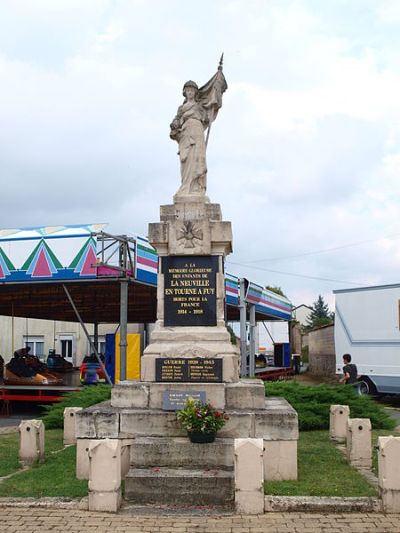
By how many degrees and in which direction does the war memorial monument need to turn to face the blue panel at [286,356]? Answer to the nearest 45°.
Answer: approximately 180°

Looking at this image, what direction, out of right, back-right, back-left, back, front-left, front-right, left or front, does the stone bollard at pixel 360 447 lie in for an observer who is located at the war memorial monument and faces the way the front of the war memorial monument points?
left

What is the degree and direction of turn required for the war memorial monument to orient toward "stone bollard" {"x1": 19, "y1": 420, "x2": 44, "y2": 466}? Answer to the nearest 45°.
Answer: approximately 90° to its right

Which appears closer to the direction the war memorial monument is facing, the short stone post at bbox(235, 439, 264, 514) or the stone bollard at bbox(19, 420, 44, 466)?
the short stone post

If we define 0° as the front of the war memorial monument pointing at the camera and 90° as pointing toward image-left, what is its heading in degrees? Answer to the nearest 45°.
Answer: approximately 0°

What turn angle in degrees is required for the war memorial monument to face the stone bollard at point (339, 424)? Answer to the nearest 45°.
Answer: approximately 135° to its left

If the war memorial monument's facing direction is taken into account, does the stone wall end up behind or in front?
behind

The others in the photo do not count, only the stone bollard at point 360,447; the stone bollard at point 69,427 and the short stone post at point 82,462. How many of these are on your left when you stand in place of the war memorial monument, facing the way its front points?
1

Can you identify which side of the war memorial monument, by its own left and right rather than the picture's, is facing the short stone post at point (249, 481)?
front

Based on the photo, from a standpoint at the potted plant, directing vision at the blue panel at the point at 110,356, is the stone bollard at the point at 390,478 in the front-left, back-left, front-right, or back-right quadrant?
back-right

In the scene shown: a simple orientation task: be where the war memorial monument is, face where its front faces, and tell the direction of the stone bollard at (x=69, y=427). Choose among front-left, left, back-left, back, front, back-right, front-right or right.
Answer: back-right

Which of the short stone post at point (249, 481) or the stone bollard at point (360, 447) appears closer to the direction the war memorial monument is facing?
the short stone post

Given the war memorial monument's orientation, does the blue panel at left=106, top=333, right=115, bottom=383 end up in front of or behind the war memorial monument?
behind
